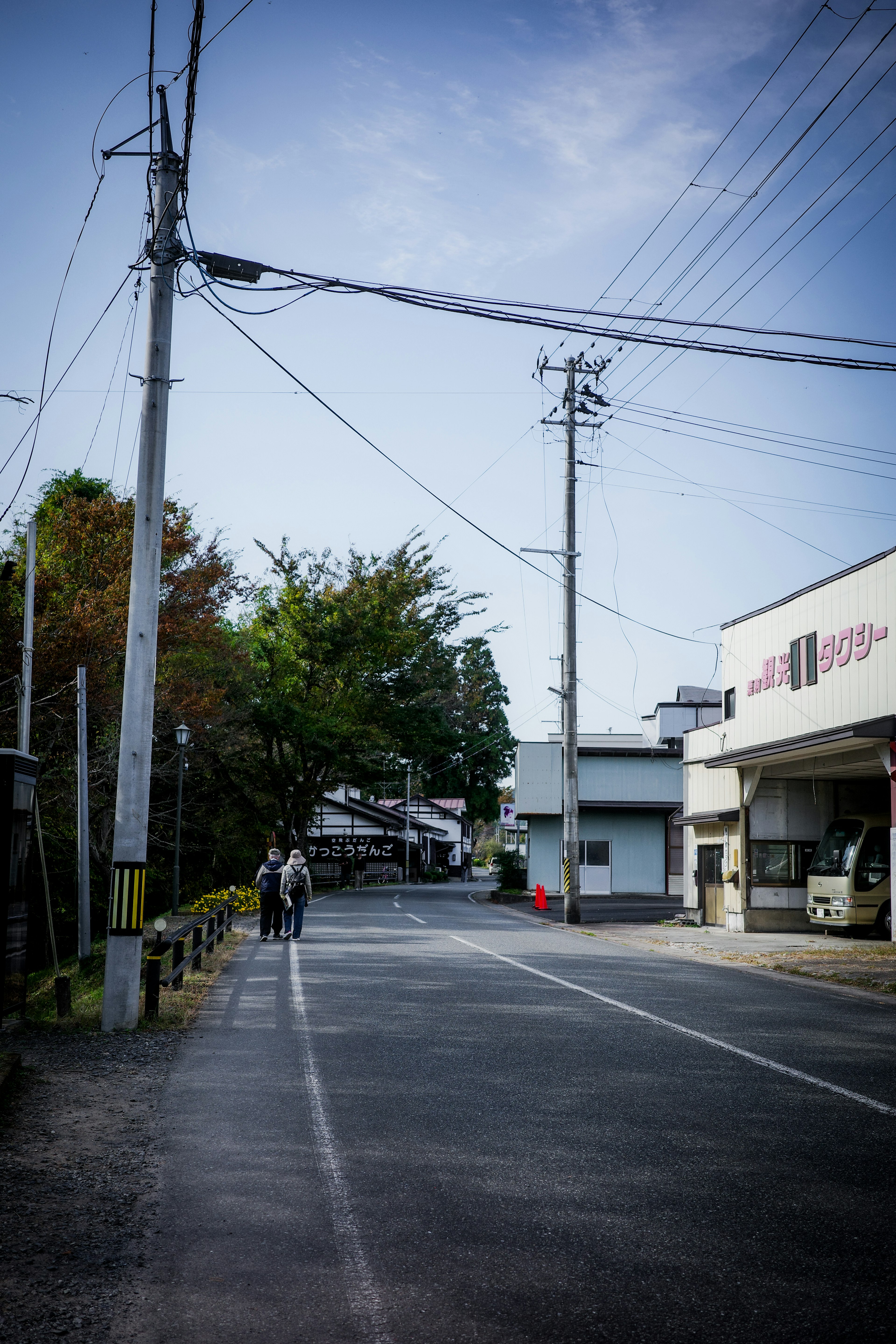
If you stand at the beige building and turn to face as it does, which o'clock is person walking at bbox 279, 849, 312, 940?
The person walking is roughly at 12 o'clock from the beige building.

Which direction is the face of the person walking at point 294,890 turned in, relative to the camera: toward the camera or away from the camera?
away from the camera

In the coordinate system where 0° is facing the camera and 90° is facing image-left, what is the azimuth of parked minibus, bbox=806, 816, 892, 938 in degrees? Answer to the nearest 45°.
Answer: approximately 45°

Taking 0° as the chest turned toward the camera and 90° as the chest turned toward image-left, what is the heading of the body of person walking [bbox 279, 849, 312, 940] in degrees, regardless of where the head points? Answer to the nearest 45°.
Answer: approximately 180°

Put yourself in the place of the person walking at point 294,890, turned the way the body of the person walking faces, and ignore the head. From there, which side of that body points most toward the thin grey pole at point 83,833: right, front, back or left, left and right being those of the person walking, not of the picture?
left

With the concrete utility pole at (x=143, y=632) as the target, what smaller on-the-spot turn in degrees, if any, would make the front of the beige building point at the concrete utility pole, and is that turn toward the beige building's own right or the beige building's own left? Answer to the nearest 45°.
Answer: approximately 45° to the beige building's own left

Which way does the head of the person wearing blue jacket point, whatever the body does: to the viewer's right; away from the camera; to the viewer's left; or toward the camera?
away from the camera

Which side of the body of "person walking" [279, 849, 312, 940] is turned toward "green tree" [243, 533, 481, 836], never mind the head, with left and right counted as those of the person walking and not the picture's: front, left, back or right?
front

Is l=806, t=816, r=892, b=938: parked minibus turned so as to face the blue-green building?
no

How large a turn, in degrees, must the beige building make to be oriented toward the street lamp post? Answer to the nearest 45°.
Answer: approximately 45° to its right

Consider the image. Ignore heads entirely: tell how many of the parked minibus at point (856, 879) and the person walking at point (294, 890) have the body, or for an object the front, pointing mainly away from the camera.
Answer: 1

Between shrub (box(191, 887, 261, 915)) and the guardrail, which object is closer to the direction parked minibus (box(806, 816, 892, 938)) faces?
the guardrail

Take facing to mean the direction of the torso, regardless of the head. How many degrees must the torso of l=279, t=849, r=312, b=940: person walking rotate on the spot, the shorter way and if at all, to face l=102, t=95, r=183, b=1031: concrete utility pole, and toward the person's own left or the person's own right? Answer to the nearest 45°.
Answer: approximately 180°

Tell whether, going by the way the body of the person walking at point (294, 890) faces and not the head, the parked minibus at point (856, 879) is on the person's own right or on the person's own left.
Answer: on the person's own right

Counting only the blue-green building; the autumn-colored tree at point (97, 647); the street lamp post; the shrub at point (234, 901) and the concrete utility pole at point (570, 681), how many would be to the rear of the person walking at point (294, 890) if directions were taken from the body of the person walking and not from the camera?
0
